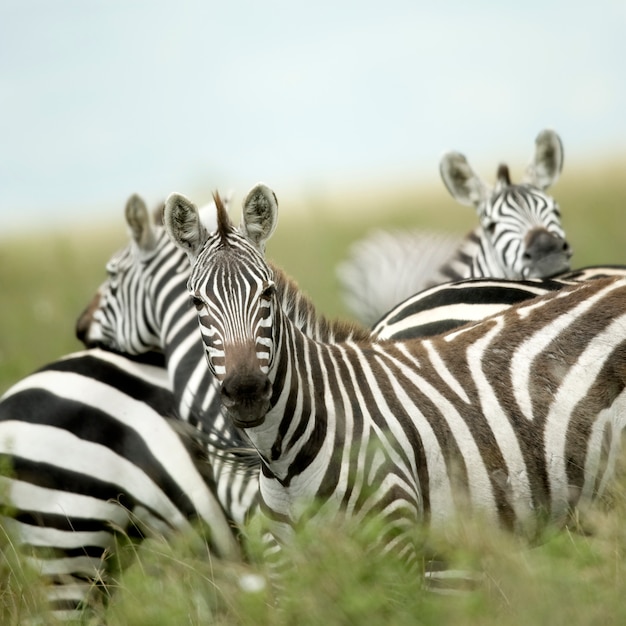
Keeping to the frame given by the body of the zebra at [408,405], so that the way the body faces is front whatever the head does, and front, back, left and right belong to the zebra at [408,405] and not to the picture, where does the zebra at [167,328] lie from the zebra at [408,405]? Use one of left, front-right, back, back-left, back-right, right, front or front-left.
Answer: right

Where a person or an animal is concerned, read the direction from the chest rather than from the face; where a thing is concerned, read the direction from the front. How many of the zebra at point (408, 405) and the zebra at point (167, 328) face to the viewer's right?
0

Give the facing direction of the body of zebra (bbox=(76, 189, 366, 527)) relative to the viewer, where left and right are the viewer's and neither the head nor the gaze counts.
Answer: facing to the left of the viewer

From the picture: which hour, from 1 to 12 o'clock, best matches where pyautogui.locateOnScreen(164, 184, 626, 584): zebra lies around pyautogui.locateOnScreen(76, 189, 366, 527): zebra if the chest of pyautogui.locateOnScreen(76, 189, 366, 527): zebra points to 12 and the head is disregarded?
pyautogui.locateOnScreen(164, 184, 626, 584): zebra is roughly at 8 o'clock from pyautogui.locateOnScreen(76, 189, 366, 527): zebra.
